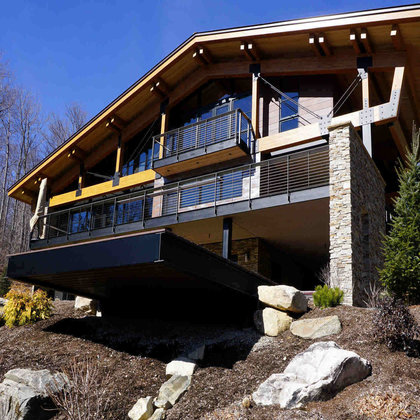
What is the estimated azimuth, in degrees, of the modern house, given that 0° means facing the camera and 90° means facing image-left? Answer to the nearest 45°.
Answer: approximately 45°

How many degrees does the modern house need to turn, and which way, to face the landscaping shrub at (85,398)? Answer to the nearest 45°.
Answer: approximately 45° to its left

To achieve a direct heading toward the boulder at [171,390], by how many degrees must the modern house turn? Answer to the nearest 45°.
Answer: approximately 45° to its left

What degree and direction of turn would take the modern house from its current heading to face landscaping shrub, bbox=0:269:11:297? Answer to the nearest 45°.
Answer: approximately 90° to its right

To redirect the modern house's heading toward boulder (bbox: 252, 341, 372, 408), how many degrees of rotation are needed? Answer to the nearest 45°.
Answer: approximately 45° to its left

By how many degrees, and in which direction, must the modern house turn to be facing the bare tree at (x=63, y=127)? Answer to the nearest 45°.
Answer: approximately 90° to its right

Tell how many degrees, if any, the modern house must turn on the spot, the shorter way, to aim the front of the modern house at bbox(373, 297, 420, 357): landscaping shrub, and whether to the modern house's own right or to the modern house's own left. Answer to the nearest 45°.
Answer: approximately 45° to the modern house's own left
